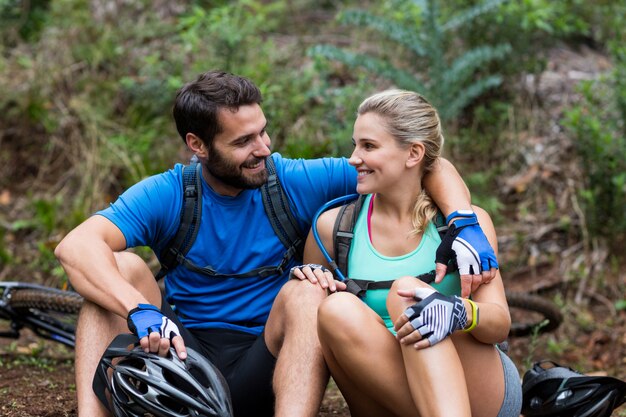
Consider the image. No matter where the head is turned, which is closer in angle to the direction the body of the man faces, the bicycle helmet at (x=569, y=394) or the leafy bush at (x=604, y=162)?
the bicycle helmet

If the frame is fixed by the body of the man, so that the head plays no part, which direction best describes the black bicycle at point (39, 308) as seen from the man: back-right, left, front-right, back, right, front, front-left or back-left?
back-right

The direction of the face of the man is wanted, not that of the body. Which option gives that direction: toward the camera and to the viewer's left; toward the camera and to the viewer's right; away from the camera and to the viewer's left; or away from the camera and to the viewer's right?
toward the camera and to the viewer's right

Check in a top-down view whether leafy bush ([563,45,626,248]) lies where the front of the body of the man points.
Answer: no

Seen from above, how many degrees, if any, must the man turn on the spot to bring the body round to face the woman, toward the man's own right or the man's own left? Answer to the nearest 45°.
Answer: approximately 45° to the man's own left

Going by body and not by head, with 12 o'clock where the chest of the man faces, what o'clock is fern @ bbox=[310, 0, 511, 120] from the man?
The fern is roughly at 7 o'clock from the man.

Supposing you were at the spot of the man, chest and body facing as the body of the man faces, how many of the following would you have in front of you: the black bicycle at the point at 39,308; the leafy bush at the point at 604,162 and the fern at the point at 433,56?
0

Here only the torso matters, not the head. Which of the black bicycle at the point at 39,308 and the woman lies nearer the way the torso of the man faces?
the woman

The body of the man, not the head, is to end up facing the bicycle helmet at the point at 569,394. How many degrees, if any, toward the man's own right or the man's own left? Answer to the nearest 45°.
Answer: approximately 90° to the man's own left

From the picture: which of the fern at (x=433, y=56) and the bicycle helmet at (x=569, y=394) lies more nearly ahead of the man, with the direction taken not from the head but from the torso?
the bicycle helmet

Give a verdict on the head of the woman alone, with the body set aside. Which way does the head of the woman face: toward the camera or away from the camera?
toward the camera

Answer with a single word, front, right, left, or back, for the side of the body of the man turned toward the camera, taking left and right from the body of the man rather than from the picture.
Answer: front

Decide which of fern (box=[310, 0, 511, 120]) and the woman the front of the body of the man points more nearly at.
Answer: the woman

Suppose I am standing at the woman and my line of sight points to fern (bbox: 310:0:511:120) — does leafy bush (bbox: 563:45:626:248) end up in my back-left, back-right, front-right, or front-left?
front-right
